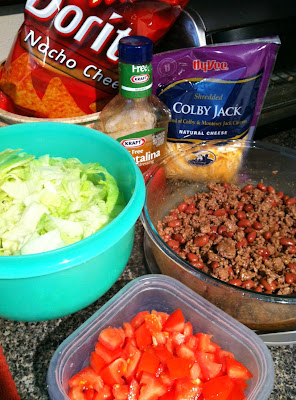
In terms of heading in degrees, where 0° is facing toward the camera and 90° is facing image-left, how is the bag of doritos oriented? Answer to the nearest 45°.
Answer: approximately 0°

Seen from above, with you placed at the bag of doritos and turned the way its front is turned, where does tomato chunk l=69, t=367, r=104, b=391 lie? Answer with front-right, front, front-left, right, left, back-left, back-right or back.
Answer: front

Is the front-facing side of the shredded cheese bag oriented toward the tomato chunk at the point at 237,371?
yes

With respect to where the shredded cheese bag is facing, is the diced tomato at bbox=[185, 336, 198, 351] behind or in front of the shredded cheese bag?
in front

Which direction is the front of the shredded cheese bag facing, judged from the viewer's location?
facing the viewer

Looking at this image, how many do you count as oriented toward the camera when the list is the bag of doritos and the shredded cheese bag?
2

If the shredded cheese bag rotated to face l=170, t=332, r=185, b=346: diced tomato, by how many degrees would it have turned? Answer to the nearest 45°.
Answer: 0° — it already faces it

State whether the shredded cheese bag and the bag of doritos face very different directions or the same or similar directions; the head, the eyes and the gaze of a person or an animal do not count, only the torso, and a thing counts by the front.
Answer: same or similar directions

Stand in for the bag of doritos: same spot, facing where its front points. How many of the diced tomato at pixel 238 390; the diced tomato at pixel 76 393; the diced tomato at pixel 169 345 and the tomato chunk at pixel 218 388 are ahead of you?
4

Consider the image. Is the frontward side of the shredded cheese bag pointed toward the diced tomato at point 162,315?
yes

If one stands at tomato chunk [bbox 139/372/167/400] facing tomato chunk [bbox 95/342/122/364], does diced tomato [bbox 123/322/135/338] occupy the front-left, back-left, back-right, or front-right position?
front-right

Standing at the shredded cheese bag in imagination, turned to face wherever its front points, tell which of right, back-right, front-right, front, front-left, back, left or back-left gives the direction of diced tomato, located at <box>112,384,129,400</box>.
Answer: front

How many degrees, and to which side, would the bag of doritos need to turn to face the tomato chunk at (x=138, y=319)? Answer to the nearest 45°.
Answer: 0° — it already faces it

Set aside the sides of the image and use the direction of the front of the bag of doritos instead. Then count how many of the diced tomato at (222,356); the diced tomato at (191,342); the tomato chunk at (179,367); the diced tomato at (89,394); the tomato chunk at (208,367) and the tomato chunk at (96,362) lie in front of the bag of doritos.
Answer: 6

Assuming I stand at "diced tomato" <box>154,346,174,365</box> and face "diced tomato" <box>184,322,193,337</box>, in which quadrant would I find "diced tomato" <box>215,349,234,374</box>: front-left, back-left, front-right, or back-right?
front-right

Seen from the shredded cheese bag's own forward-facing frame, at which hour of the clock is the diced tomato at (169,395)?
The diced tomato is roughly at 12 o'clock from the shredded cheese bag.

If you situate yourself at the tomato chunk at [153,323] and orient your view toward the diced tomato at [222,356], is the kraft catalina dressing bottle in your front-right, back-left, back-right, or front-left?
back-left
